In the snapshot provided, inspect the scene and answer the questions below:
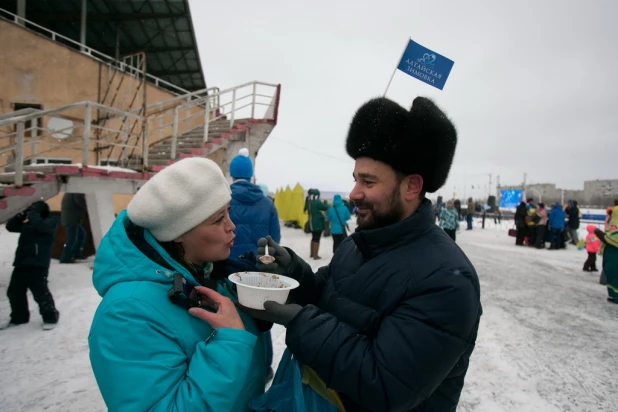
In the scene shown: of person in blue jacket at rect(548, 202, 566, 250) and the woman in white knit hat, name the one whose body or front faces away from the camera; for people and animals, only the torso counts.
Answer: the person in blue jacket

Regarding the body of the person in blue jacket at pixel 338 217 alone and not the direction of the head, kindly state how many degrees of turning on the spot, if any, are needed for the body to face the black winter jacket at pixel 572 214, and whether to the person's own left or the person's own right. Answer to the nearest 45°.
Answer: approximately 45° to the person's own right

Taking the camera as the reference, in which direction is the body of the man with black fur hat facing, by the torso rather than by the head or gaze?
to the viewer's left

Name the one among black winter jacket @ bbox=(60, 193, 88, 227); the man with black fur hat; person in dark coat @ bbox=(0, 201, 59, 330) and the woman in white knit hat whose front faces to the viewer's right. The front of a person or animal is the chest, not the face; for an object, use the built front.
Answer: the woman in white knit hat

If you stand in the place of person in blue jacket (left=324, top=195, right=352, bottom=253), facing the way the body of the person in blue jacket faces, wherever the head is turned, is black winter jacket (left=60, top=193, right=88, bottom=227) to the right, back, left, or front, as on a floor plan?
left

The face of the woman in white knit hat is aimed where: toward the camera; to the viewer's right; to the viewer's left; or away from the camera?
to the viewer's right

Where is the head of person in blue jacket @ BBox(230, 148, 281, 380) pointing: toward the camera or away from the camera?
away from the camera

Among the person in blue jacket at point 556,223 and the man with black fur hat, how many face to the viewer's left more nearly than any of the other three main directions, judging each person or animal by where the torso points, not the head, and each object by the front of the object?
1
